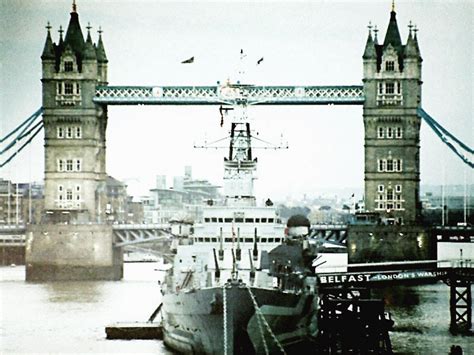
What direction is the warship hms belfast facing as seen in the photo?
toward the camera

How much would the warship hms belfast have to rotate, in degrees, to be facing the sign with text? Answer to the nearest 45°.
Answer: approximately 135° to its left
